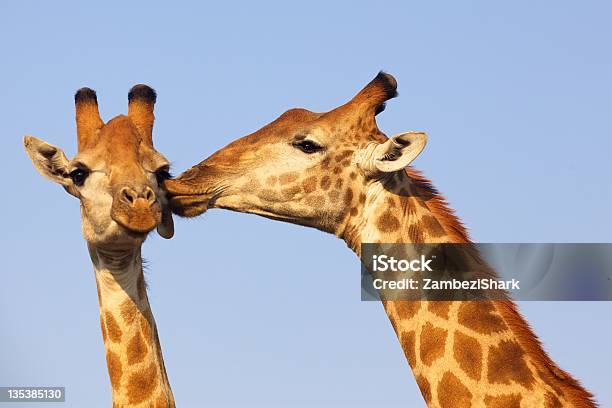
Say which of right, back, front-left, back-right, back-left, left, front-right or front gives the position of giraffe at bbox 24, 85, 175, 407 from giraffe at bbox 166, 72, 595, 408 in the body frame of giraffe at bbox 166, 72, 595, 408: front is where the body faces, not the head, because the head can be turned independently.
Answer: front

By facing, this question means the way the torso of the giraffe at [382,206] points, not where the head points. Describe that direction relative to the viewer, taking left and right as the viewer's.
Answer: facing to the left of the viewer

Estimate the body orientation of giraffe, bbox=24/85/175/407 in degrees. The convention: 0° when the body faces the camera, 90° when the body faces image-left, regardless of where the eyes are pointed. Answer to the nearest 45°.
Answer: approximately 0°

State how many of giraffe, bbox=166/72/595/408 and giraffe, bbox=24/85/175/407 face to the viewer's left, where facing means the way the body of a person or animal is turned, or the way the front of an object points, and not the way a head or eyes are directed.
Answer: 1

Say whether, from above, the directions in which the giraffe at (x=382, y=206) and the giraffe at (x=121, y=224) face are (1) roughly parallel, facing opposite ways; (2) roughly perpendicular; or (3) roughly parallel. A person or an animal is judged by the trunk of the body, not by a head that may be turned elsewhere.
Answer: roughly perpendicular

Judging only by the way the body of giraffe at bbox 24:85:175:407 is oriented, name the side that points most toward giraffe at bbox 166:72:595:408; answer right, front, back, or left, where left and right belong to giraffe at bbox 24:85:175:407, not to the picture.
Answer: left
